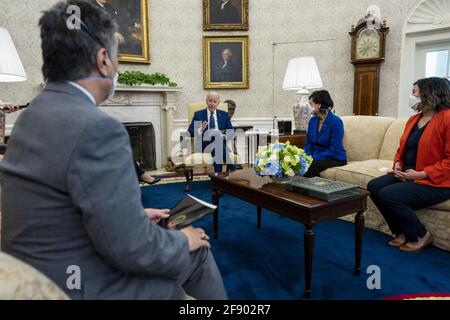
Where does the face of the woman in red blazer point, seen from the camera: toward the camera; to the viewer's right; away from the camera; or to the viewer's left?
to the viewer's left

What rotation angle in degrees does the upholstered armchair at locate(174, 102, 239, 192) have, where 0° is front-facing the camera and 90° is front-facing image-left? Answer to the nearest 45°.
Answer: approximately 0°

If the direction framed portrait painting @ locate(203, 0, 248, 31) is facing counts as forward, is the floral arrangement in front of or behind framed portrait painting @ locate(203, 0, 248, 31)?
in front

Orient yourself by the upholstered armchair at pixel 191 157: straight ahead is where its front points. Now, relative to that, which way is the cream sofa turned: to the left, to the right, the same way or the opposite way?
to the right

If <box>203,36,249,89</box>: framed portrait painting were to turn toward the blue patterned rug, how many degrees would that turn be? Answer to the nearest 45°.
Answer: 0° — it already faces it

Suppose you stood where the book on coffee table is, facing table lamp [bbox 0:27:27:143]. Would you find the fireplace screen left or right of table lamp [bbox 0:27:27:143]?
right

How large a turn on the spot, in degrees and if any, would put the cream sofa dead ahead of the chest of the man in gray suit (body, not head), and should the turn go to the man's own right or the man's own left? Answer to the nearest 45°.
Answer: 0° — they already face it

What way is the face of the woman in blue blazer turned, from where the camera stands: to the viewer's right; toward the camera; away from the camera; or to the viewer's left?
to the viewer's left

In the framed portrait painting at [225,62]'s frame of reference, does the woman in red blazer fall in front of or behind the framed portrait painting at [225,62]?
in front

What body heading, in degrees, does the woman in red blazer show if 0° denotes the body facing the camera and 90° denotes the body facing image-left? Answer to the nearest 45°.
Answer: approximately 45°

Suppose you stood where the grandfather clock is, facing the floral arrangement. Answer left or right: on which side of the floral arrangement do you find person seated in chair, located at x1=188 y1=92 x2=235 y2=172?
right

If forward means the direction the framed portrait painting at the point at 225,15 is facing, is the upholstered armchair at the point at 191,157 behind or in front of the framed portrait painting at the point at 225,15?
in front

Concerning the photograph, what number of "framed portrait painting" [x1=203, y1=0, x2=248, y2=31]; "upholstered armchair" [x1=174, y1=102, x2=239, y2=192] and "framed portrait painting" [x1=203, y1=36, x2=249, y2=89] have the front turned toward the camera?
3

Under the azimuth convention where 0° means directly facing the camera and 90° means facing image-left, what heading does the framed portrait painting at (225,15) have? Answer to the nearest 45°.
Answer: approximately 0°
